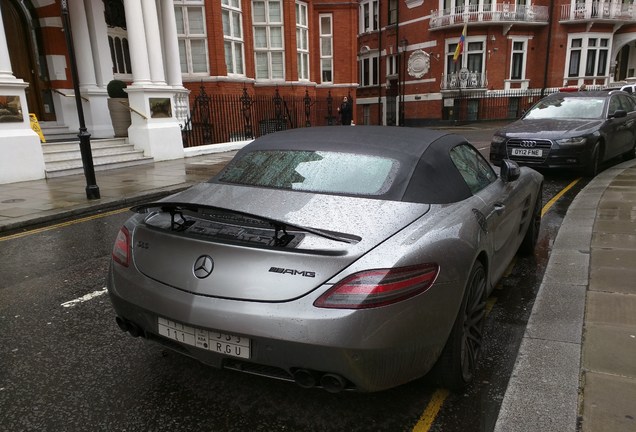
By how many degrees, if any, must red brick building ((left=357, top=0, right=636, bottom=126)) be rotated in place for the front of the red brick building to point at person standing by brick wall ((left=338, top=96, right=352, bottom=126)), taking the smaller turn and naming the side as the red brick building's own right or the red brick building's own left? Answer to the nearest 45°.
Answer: approximately 45° to the red brick building's own right

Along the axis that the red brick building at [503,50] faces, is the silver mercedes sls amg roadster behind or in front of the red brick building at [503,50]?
in front

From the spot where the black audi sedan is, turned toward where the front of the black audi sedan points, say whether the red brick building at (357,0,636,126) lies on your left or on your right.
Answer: on your right

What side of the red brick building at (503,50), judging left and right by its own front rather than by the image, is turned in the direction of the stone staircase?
front

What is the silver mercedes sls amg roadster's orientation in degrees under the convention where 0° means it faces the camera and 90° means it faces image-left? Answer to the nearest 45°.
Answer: approximately 225°

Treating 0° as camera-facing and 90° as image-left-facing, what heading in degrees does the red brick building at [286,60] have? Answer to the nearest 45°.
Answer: approximately 315°

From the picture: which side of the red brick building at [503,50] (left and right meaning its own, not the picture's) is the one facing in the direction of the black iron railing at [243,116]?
front

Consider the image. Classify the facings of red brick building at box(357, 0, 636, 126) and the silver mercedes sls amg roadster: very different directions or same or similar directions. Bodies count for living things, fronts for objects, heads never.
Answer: very different directions

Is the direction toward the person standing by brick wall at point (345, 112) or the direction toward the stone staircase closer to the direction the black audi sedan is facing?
the stone staircase

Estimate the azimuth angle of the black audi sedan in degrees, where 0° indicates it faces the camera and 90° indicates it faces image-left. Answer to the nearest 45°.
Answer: approximately 45°

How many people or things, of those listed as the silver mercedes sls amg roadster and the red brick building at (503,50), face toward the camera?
1
